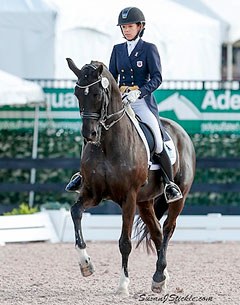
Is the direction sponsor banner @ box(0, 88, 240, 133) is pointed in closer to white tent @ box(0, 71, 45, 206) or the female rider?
the female rider

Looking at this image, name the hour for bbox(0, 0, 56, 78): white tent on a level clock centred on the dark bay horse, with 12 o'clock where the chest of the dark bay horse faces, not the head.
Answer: The white tent is roughly at 4 o'clock from the dark bay horse.

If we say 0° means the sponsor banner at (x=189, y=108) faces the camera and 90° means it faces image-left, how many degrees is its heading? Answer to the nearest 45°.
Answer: approximately 0°

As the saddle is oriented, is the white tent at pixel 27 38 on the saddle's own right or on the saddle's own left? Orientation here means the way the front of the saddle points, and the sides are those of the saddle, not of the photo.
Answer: on the saddle's own right

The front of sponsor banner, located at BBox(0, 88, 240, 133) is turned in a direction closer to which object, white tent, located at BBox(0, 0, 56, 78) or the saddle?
the saddle

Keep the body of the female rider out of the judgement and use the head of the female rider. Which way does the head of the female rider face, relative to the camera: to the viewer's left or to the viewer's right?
to the viewer's left
